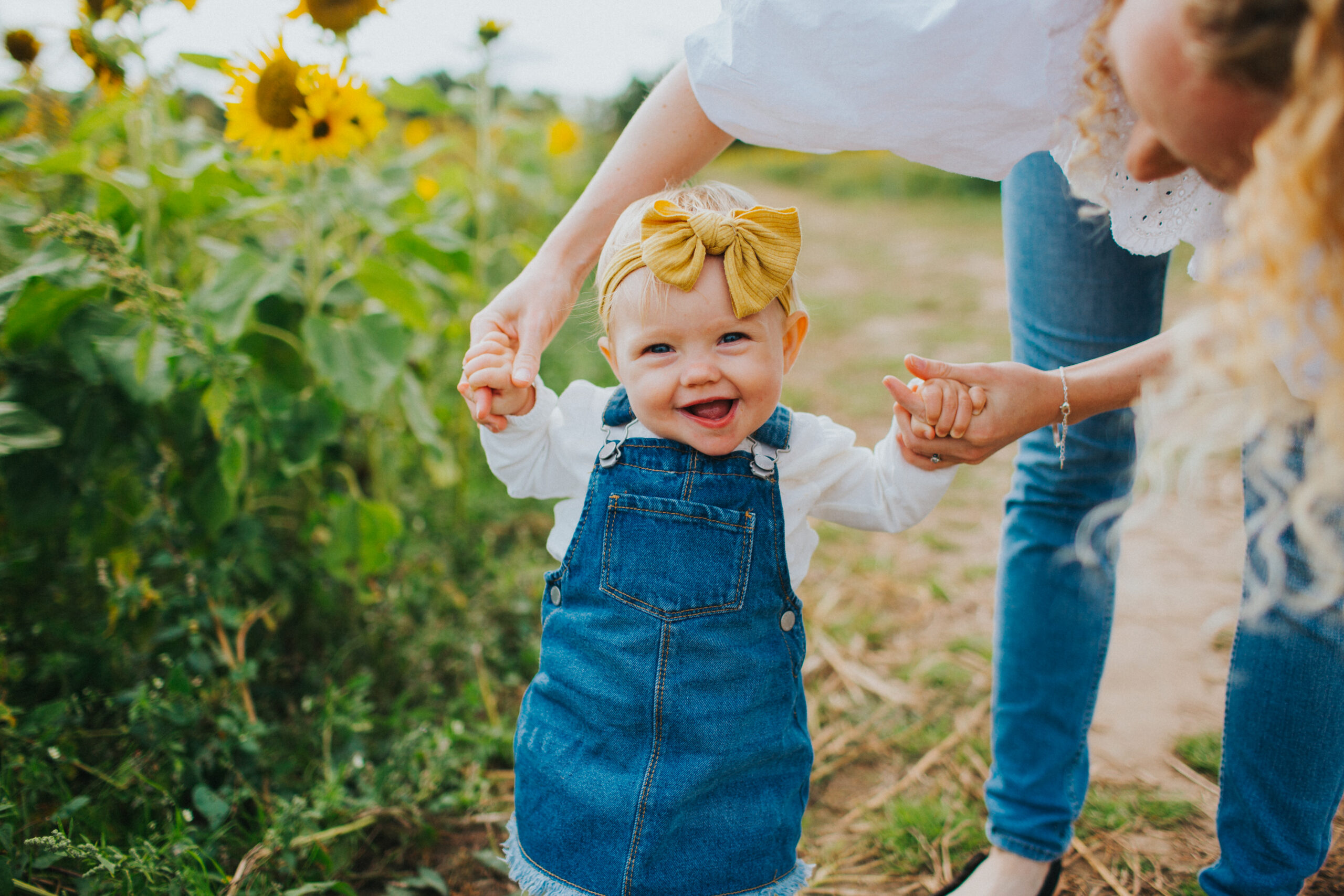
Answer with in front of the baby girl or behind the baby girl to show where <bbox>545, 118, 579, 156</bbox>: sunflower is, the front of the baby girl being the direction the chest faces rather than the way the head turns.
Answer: behind

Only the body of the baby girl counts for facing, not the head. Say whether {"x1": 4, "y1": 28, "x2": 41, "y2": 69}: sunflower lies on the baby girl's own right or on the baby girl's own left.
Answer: on the baby girl's own right

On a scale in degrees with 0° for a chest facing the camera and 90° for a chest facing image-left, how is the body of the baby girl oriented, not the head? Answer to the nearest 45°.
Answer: approximately 0°

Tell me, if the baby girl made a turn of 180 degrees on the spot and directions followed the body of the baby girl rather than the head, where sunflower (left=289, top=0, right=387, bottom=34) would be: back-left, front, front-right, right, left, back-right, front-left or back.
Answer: front-left
